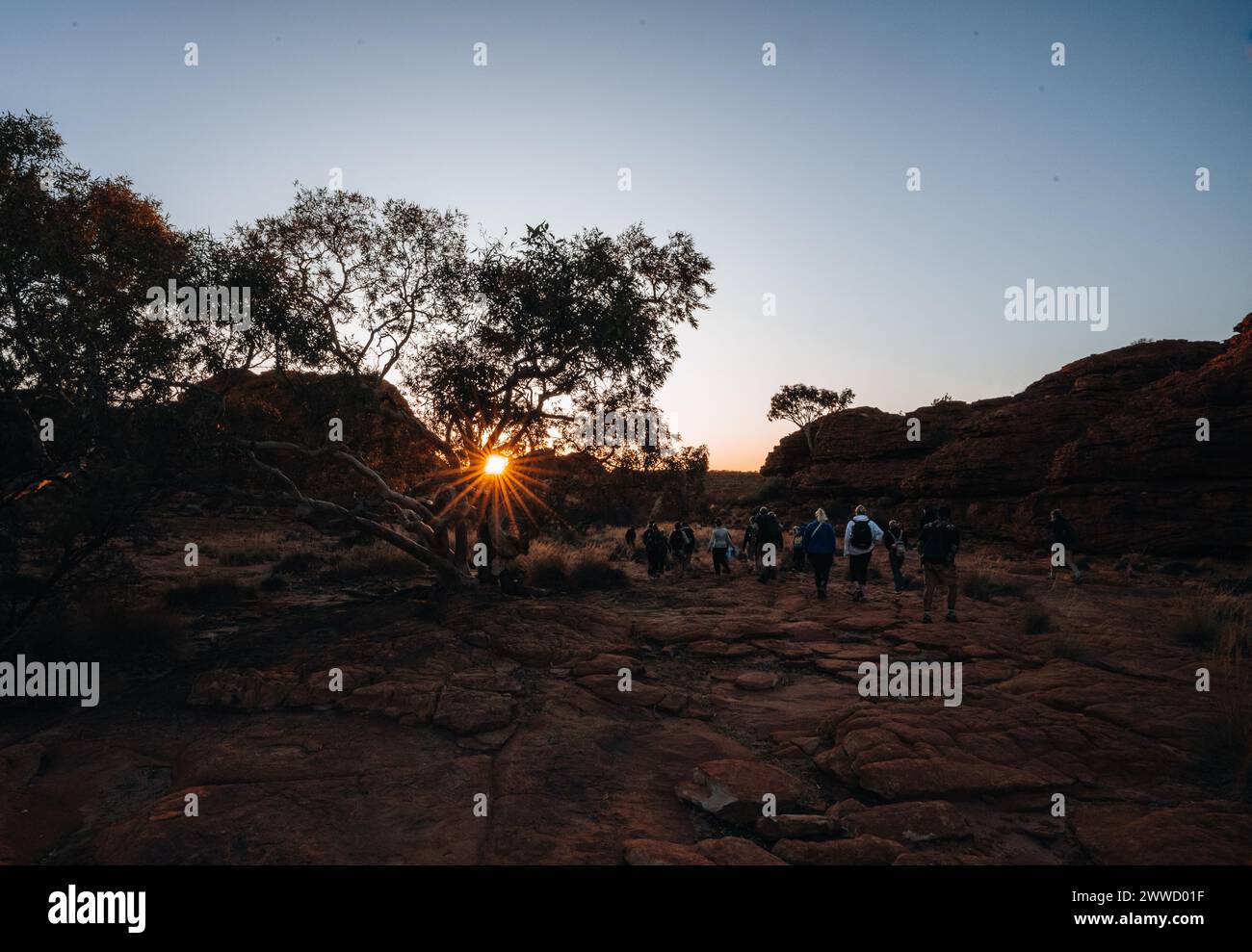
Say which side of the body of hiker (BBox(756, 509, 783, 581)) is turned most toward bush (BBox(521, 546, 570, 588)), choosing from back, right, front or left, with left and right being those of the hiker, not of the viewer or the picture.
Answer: left

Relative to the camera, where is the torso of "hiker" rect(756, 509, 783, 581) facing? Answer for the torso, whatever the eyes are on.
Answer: away from the camera

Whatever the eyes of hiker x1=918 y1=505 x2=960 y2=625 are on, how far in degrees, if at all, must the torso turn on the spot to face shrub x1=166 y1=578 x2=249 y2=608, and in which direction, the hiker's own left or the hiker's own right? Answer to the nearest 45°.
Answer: approximately 90° to the hiker's own left

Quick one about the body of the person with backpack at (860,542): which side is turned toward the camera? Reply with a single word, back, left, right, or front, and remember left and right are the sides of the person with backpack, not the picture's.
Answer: back

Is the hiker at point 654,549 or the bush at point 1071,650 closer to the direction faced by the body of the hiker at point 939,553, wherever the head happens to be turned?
the hiker

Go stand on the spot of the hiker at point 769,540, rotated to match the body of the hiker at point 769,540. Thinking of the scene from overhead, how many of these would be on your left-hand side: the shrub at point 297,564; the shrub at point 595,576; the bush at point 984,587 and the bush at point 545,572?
3

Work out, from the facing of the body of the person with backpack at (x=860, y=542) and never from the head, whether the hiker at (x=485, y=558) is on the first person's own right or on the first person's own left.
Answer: on the first person's own left

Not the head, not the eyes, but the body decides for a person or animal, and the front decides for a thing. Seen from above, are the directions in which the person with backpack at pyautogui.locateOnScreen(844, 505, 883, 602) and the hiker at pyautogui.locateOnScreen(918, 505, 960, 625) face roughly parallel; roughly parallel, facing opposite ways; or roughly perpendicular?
roughly parallel
